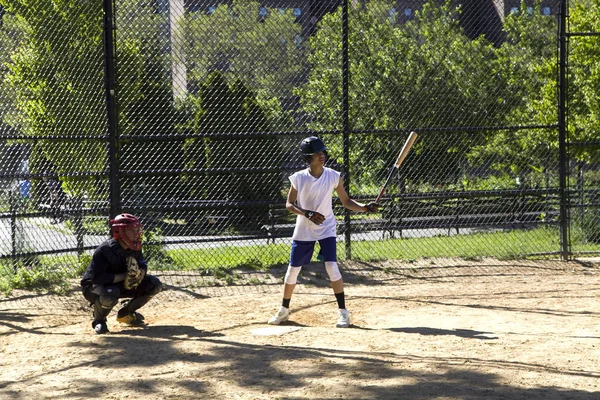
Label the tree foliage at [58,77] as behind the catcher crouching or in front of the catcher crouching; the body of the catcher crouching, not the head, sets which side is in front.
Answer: behind

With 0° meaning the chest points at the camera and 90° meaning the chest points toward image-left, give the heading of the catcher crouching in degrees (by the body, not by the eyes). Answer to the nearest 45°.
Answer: approximately 315°

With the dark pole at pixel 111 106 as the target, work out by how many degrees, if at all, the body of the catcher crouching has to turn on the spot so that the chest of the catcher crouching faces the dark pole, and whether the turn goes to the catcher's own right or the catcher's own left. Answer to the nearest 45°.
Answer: approximately 135° to the catcher's own left

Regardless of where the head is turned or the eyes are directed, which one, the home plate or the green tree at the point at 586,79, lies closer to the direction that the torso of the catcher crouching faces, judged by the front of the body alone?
the home plate

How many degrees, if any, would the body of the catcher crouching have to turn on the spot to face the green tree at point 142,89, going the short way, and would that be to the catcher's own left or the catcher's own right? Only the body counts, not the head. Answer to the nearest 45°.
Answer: approximately 135° to the catcher's own left

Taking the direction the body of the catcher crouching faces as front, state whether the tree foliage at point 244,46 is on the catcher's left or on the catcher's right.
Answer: on the catcher's left

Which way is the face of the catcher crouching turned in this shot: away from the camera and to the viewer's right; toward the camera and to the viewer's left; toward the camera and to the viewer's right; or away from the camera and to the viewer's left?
toward the camera and to the viewer's right

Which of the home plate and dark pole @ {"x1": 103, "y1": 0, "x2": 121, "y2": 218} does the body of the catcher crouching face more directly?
the home plate

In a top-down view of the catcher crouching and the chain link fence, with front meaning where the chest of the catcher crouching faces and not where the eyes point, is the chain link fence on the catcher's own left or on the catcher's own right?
on the catcher's own left

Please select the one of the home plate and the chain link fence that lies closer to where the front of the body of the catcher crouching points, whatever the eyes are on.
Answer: the home plate

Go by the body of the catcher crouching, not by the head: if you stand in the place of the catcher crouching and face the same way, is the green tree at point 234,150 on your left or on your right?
on your left

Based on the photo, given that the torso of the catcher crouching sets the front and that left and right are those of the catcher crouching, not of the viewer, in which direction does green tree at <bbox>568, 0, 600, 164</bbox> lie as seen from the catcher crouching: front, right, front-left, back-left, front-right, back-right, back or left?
left
